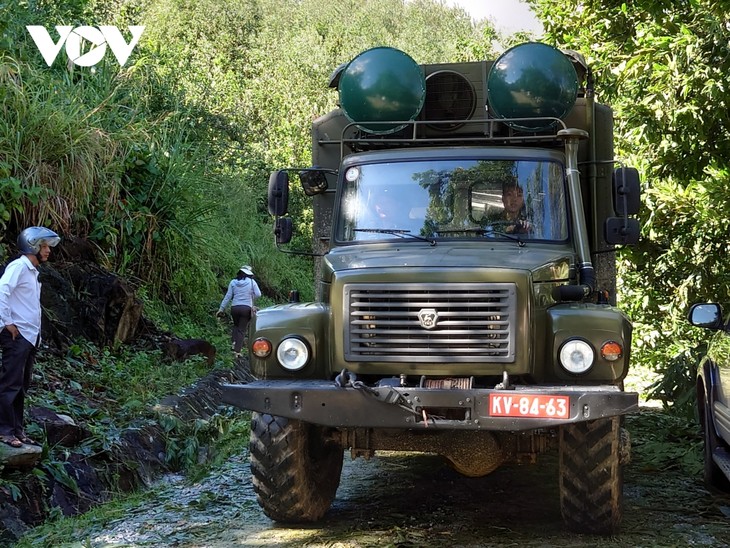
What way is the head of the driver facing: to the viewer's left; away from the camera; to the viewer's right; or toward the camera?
toward the camera

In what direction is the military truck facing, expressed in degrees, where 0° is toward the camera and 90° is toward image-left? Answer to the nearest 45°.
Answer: approximately 0°

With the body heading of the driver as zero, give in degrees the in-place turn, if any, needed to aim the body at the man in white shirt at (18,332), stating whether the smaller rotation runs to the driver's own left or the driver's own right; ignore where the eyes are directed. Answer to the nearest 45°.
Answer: approximately 90° to the driver's own right

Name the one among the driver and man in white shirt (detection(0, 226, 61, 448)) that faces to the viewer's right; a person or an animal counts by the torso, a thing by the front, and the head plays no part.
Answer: the man in white shirt

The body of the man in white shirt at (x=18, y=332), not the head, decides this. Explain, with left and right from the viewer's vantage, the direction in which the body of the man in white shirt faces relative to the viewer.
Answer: facing to the right of the viewer

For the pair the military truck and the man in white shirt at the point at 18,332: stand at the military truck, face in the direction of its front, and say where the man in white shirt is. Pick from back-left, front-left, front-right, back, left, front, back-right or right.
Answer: right

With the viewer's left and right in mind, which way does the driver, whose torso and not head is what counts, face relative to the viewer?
facing the viewer

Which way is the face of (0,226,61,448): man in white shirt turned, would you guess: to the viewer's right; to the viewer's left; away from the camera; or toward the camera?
to the viewer's right

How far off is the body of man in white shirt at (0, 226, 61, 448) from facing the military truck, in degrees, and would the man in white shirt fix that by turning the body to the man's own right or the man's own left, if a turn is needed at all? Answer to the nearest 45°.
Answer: approximately 45° to the man's own right

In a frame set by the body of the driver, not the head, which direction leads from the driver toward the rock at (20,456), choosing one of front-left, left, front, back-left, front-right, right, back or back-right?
right
